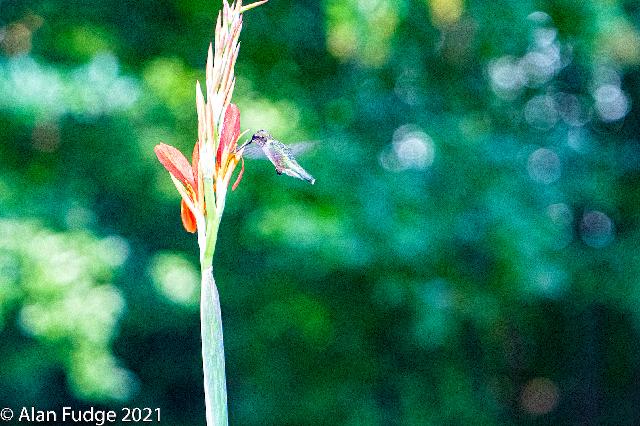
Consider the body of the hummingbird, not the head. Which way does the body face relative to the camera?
to the viewer's left
